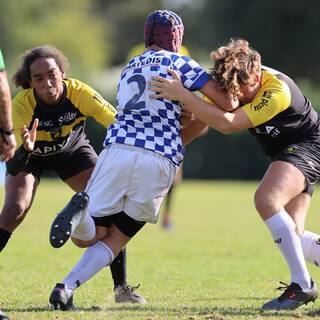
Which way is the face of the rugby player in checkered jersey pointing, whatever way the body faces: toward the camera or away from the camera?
away from the camera

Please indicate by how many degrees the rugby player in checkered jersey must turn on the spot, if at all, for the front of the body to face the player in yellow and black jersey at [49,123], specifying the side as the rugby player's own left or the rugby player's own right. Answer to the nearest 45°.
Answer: approximately 90° to the rugby player's own left

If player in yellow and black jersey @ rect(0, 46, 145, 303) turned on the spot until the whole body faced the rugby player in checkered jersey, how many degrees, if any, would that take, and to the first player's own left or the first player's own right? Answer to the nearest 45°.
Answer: approximately 45° to the first player's own left

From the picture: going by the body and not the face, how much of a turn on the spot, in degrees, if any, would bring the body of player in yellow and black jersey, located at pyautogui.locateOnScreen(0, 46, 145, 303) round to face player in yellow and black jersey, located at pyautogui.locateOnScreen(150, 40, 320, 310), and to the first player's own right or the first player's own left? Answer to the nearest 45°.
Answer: approximately 45° to the first player's own left

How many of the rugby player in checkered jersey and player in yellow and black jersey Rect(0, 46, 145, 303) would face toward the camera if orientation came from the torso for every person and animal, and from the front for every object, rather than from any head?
1

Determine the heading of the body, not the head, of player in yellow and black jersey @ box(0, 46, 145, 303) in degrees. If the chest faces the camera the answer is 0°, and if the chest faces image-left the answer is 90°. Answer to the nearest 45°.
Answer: approximately 0°
